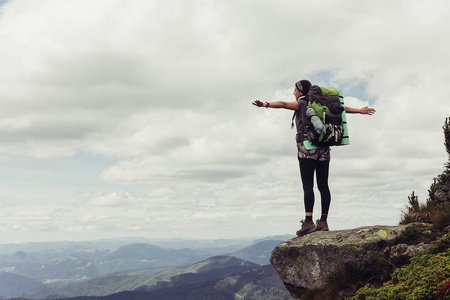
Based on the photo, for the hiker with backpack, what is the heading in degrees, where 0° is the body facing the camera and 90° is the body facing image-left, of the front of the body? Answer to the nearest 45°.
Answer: approximately 135°

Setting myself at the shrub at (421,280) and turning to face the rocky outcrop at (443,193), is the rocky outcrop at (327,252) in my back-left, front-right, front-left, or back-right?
front-left

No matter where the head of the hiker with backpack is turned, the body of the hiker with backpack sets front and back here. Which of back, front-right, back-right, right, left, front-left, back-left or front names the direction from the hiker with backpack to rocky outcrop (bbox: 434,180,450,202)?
right

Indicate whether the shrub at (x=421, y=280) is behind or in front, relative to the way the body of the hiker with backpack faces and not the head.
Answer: behind

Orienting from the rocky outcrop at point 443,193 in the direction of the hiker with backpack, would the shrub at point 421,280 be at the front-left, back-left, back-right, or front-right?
front-left
